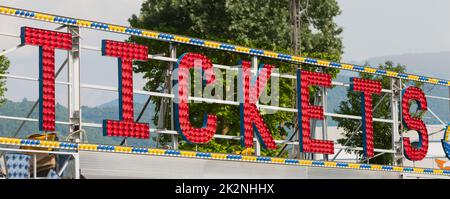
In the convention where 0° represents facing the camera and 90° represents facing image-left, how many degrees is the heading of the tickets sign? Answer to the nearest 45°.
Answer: approximately 315°
